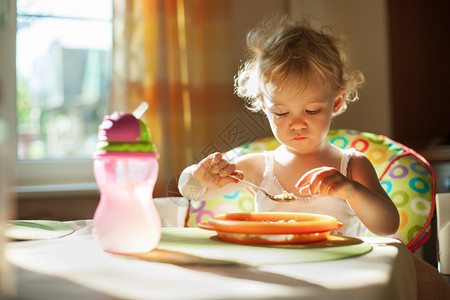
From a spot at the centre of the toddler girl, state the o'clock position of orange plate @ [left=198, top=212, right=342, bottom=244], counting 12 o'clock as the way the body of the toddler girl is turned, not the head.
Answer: The orange plate is roughly at 12 o'clock from the toddler girl.

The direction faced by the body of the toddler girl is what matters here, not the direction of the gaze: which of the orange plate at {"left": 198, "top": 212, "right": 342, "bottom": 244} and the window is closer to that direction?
the orange plate

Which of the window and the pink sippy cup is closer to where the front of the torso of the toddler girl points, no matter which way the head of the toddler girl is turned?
the pink sippy cup

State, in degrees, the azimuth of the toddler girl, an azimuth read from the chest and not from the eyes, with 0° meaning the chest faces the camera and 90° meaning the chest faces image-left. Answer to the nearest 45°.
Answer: approximately 0°

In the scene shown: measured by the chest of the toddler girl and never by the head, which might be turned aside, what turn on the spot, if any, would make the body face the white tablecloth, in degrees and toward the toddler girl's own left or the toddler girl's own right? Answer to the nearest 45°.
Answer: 0° — they already face it

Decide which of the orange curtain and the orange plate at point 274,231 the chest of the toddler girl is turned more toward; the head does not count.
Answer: the orange plate

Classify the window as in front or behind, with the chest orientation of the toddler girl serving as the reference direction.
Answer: behind

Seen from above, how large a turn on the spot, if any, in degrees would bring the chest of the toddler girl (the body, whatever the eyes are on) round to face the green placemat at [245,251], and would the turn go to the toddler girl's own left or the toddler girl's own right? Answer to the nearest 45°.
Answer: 0° — they already face it
